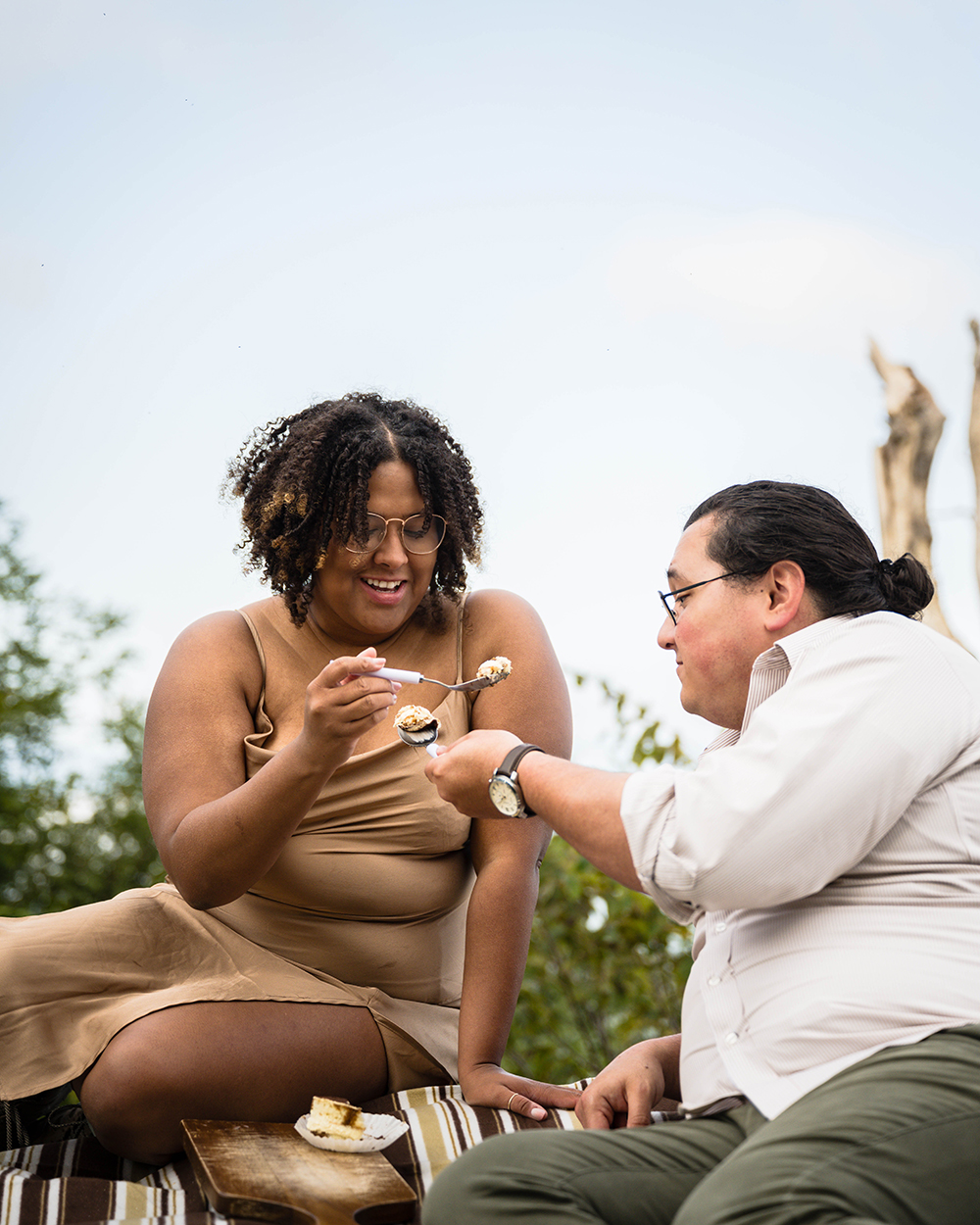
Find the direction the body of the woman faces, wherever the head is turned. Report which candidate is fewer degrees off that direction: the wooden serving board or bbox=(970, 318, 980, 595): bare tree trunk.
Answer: the wooden serving board

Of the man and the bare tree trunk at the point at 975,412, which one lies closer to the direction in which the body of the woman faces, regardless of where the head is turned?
the man

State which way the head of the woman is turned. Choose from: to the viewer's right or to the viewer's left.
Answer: to the viewer's right

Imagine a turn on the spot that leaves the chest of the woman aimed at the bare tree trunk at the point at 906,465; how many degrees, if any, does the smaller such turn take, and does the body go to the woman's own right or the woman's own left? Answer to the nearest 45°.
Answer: approximately 135° to the woman's own left

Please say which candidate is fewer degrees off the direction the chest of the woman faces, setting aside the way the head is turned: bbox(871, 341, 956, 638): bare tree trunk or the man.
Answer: the man

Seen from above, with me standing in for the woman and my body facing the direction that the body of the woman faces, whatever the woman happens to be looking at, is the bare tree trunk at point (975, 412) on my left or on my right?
on my left

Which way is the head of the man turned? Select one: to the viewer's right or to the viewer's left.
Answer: to the viewer's left

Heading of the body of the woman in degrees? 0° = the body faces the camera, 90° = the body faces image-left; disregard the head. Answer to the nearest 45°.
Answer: approximately 0°

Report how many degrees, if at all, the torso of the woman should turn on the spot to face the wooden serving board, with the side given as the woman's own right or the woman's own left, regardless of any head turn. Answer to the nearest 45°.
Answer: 0° — they already face it
